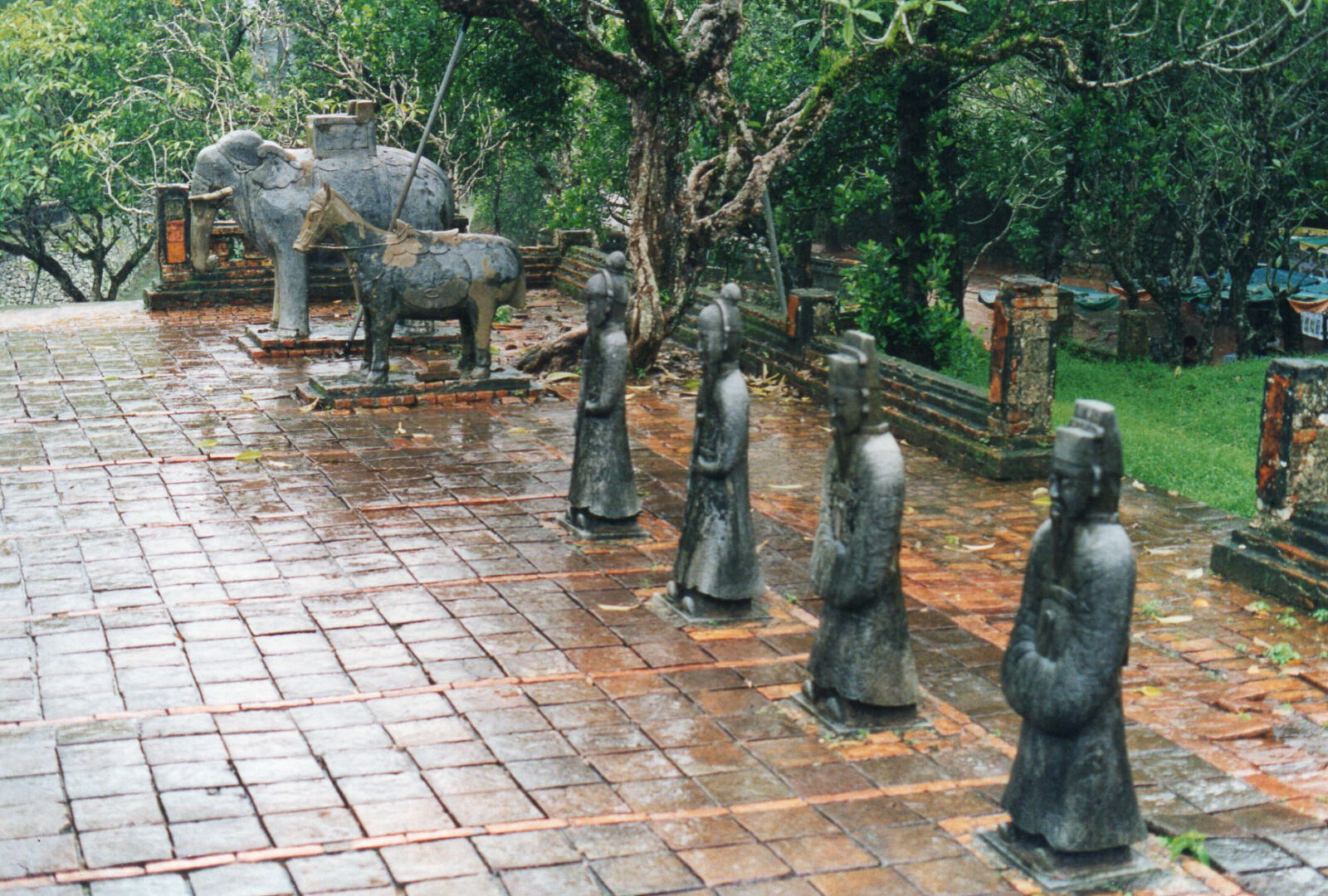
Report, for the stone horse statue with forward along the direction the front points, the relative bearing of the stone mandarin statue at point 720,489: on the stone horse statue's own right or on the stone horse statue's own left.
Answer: on the stone horse statue's own left

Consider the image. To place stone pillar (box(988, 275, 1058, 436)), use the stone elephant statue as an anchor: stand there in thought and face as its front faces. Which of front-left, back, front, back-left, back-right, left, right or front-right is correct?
back-left

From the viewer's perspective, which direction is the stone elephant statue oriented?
to the viewer's left

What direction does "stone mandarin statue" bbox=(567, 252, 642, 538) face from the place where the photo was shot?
facing to the left of the viewer

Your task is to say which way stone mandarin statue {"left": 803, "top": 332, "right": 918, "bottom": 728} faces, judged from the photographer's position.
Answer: facing the viewer and to the left of the viewer

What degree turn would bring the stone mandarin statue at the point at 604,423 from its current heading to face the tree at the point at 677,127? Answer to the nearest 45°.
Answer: approximately 90° to its right

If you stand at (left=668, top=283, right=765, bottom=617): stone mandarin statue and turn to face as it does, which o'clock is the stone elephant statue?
The stone elephant statue is roughly at 2 o'clock from the stone mandarin statue.

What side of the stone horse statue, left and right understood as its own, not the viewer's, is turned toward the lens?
left

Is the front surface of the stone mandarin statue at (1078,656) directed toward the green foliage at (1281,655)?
no

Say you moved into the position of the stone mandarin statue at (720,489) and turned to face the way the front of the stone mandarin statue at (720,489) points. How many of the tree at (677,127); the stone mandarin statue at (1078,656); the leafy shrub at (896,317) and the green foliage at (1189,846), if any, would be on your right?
2

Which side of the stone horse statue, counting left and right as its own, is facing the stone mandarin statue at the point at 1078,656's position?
left

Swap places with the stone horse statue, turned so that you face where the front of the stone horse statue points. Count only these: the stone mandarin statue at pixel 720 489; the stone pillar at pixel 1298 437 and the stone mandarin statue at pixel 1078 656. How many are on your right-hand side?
0

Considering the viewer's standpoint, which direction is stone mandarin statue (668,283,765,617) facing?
facing to the left of the viewer

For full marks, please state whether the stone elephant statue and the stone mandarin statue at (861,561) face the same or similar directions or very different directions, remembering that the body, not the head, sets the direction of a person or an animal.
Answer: same or similar directions

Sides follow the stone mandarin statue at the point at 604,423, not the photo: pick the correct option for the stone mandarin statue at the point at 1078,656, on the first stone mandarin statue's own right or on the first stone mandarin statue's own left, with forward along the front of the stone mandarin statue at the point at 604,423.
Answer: on the first stone mandarin statue's own left

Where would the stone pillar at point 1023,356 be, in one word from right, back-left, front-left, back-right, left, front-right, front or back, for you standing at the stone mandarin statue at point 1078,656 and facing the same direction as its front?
back-right

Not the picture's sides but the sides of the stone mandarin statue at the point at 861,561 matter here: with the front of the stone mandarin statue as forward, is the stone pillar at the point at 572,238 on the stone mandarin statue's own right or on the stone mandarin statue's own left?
on the stone mandarin statue's own right

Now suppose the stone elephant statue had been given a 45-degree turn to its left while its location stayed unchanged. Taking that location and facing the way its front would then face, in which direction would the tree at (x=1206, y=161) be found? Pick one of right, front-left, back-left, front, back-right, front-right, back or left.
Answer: back-left

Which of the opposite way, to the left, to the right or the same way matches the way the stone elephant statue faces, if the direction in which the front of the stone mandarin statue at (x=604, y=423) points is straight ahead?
the same way

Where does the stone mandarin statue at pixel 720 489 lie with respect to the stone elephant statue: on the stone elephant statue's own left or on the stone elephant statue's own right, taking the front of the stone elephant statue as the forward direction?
on the stone elephant statue's own left

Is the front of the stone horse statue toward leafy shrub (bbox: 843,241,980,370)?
no

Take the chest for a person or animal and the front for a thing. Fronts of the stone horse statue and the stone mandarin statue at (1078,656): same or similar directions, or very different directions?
same or similar directions
